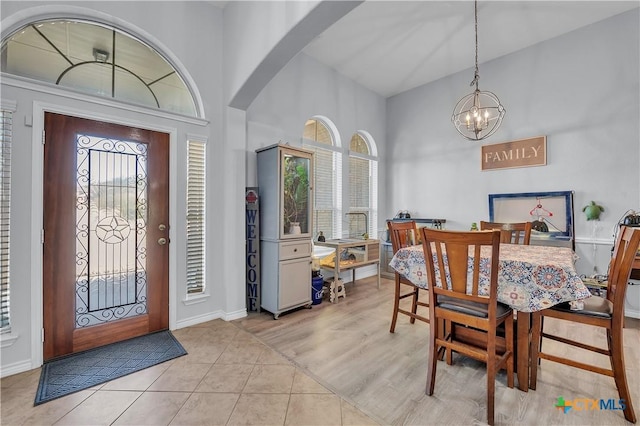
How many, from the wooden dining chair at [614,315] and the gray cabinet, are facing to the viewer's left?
1

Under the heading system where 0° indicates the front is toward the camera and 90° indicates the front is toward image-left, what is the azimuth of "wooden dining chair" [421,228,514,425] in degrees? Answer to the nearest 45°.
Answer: approximately 225°

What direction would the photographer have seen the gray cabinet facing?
facing the viewer and to the right of the viewer

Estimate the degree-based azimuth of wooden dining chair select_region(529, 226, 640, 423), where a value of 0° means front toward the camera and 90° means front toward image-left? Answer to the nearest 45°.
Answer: approximately 90°

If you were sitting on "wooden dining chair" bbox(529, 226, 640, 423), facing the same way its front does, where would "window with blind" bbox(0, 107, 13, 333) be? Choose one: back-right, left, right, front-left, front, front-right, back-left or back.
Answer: front-left

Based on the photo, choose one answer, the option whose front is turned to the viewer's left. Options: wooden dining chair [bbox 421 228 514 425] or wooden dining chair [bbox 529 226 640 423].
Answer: wooden dining chair [bbox 529 226 640 423]

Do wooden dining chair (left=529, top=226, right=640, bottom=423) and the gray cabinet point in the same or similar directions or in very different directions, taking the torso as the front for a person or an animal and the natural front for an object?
very different directions

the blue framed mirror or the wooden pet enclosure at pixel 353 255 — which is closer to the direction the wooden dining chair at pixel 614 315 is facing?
the wooden pet enclosure

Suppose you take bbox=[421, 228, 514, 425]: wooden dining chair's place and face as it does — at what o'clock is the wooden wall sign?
The wooden wall sign is roughly at 11 o'clock from the wooden dining chair.

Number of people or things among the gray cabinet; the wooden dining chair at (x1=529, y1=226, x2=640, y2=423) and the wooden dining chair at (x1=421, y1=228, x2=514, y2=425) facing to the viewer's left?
1
